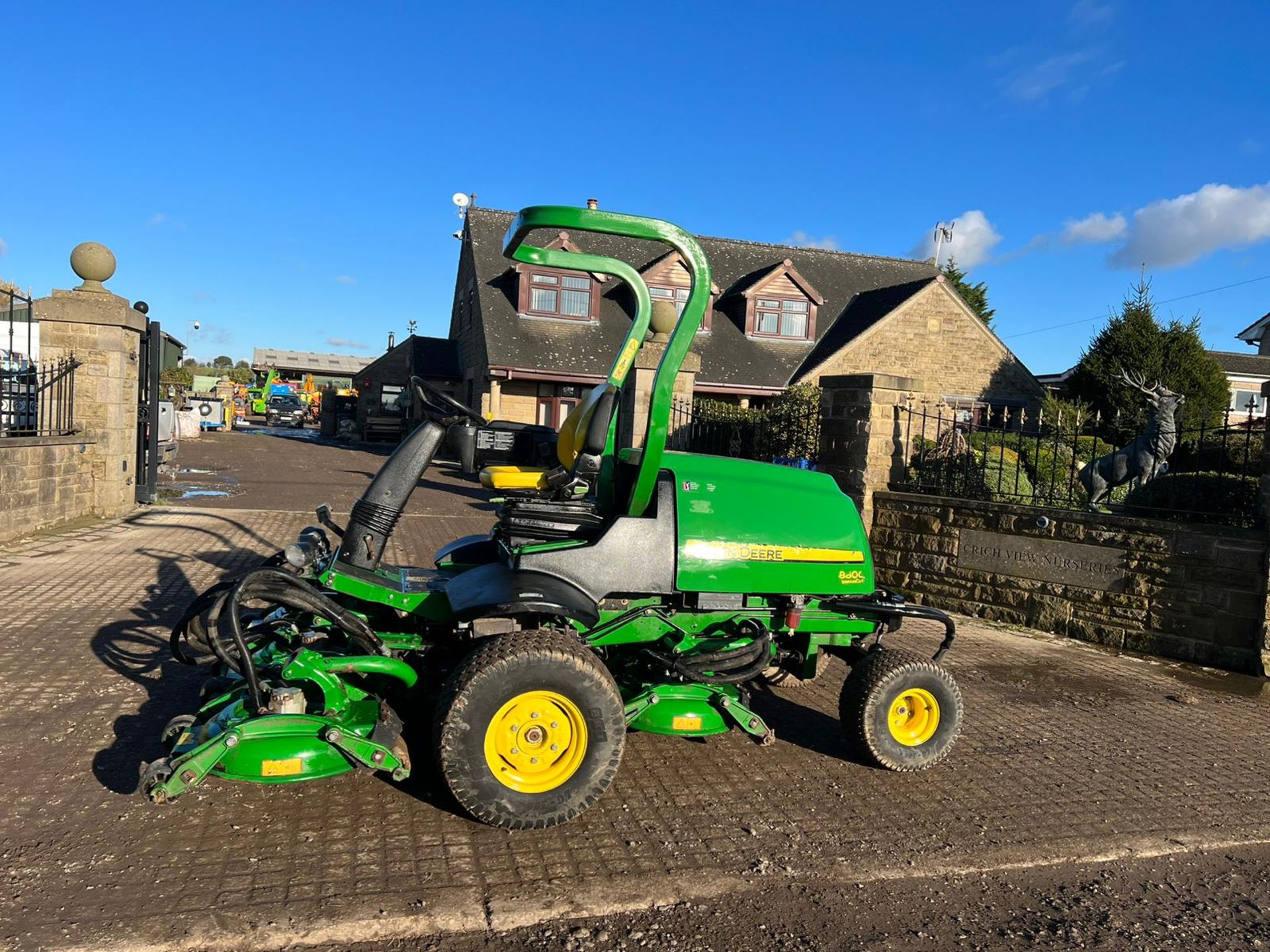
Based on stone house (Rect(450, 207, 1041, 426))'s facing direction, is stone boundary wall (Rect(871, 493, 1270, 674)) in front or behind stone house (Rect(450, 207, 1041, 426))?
in front

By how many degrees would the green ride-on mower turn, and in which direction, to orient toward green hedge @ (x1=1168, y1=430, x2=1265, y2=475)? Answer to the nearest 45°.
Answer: approximately 135° to its right

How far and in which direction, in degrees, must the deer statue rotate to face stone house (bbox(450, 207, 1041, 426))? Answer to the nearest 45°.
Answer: approximately 135° to its left

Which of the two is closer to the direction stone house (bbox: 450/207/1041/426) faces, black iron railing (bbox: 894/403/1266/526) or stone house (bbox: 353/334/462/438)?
the black iron railing

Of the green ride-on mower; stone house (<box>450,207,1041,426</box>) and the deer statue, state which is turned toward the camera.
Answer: the stone house

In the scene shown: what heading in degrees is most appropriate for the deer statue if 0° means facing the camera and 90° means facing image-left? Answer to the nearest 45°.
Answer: approximately 270°

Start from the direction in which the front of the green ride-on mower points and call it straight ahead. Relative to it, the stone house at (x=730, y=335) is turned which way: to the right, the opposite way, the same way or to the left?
to the left

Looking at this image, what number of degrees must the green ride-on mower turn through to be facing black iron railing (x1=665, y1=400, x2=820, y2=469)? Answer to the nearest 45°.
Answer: approximately 90° to its right

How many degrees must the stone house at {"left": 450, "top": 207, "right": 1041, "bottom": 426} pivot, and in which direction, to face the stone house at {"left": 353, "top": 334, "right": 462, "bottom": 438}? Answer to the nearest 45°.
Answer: approximately 135° to its right

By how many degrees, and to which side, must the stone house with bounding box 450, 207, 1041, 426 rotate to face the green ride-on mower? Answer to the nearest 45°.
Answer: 0° — it already faces it

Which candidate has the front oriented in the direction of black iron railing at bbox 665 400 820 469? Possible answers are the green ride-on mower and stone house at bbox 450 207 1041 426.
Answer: the stone house

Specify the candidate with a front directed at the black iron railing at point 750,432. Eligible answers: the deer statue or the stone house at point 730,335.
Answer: the stone house

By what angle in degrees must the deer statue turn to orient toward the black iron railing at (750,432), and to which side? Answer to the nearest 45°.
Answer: approximately 180°

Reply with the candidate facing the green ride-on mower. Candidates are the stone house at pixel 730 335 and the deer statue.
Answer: the stone house

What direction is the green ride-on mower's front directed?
to the viewer's left

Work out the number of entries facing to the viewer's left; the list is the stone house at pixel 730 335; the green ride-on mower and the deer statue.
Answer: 1

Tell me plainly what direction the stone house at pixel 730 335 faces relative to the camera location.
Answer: facing the viewer
